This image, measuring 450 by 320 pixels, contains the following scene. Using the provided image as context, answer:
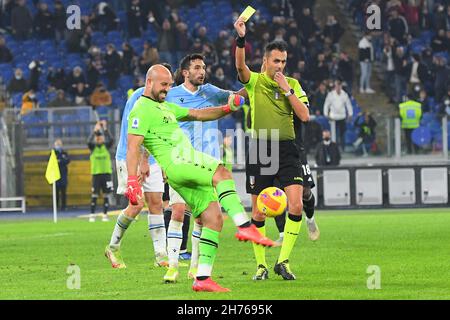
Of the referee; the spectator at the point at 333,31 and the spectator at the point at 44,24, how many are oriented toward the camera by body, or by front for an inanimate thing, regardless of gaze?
3

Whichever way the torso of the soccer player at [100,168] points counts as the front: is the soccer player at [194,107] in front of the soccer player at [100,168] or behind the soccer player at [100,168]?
in front

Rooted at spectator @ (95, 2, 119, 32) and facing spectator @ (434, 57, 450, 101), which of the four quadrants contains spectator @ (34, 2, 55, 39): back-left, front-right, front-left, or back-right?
back-right

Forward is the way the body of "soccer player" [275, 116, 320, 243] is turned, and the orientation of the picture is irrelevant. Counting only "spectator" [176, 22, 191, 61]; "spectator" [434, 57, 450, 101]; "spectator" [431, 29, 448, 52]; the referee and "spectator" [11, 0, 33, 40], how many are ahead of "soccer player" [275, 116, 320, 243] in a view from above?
1

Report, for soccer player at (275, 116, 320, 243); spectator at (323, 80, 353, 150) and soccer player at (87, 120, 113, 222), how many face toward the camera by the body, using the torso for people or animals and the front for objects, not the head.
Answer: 3

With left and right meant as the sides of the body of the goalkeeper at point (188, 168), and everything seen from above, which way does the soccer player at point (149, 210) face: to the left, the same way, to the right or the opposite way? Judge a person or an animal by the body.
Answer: the same way

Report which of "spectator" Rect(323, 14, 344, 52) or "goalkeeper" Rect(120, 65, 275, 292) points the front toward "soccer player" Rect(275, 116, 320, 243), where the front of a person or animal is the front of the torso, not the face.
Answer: the spectator

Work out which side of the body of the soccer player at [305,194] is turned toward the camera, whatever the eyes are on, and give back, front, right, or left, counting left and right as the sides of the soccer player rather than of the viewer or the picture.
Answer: front

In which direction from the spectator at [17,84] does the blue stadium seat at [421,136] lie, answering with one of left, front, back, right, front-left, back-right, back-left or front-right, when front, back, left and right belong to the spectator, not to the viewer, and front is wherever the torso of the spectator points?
front-left

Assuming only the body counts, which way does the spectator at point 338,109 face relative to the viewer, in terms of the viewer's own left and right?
facing the viewer

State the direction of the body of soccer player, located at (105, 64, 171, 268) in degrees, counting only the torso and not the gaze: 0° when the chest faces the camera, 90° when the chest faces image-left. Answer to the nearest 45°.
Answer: approximately 315°

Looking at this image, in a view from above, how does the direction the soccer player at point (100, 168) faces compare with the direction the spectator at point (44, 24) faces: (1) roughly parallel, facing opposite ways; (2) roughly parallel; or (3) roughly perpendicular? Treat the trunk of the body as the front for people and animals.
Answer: roughly parallel
